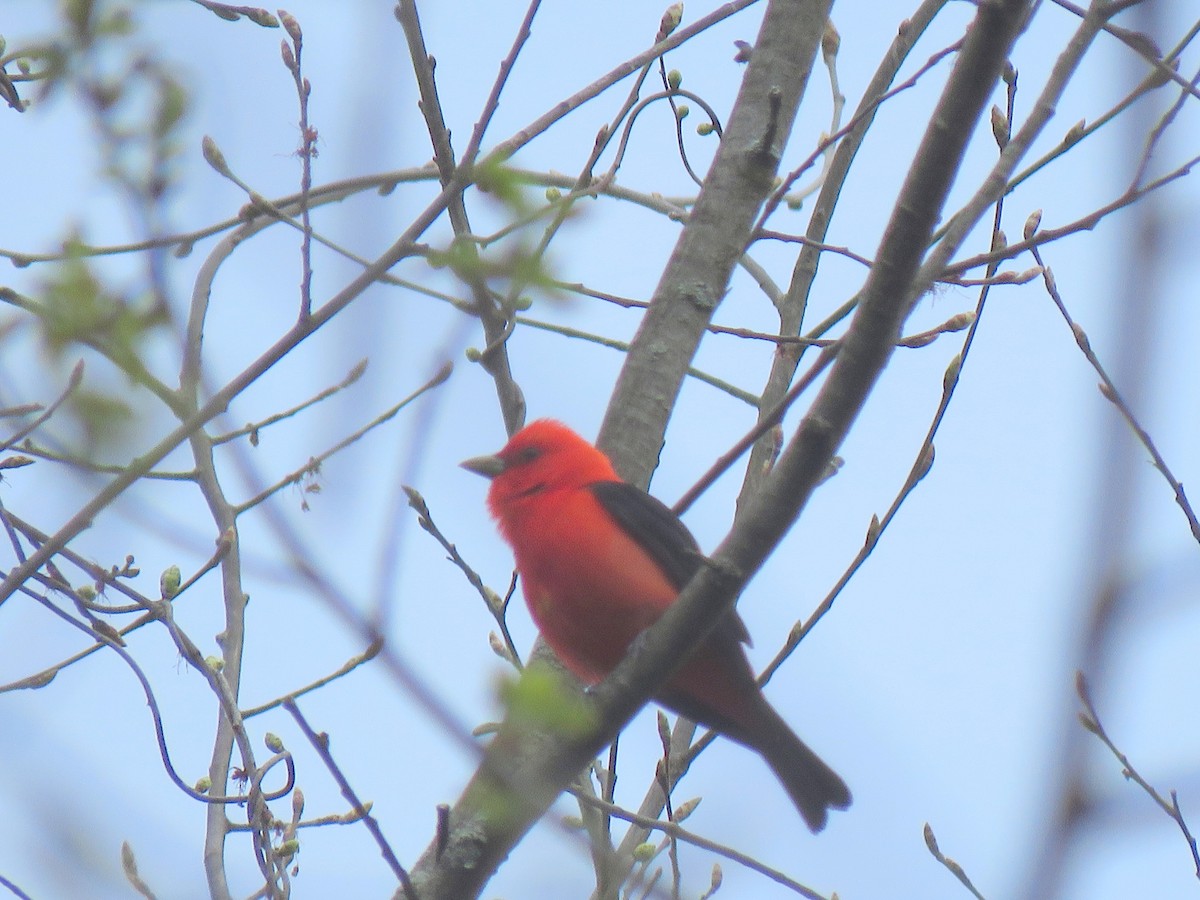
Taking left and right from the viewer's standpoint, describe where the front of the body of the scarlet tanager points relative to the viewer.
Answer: facing to the left of the viewer
